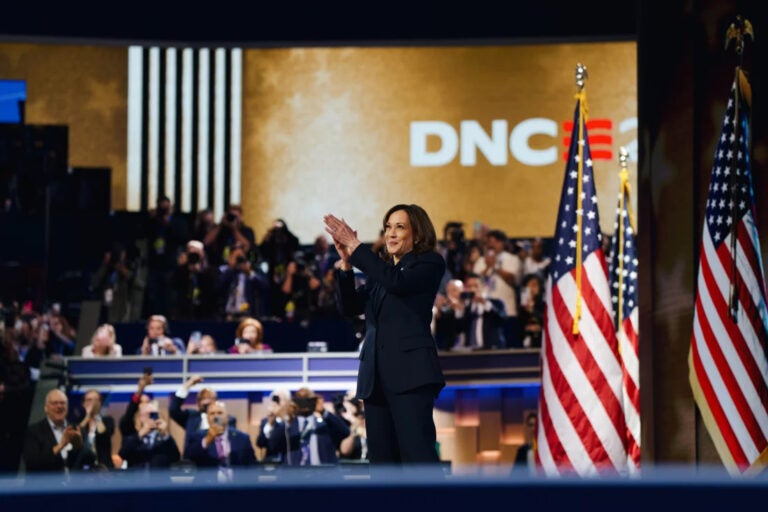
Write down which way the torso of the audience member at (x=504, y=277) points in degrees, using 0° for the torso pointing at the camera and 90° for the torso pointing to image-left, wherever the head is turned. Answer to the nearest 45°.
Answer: approximately 45°

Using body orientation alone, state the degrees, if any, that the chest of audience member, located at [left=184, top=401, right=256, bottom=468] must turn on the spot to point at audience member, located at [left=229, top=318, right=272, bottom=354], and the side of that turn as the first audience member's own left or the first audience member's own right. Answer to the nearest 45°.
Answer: approximately 180°

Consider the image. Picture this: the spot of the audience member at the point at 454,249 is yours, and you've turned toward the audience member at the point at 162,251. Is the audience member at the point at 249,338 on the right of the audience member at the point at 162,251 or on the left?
left

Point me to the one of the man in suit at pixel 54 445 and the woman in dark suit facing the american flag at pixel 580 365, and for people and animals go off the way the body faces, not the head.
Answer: the man in suit

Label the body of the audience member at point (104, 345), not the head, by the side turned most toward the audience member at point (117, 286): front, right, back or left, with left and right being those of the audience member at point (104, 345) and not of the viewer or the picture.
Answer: back

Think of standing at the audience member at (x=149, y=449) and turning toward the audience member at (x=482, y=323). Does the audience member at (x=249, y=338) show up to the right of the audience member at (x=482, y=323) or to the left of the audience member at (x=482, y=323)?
left

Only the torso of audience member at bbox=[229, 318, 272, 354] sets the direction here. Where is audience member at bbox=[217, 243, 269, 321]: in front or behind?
behind

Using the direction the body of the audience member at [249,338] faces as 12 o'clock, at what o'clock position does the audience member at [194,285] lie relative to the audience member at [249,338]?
the audience member at [194,285] is roughly at 5 o'clock from the audience member at [249,338].

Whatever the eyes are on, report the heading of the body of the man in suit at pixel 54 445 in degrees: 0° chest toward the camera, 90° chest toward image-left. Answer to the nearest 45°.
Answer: approximately 315°

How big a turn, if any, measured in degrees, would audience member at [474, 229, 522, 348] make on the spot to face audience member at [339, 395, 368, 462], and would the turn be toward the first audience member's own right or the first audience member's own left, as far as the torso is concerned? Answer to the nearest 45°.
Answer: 0° — they already face them
